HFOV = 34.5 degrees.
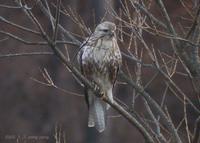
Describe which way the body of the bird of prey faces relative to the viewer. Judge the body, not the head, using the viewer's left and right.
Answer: facing the viewer and to the right of the viewer
